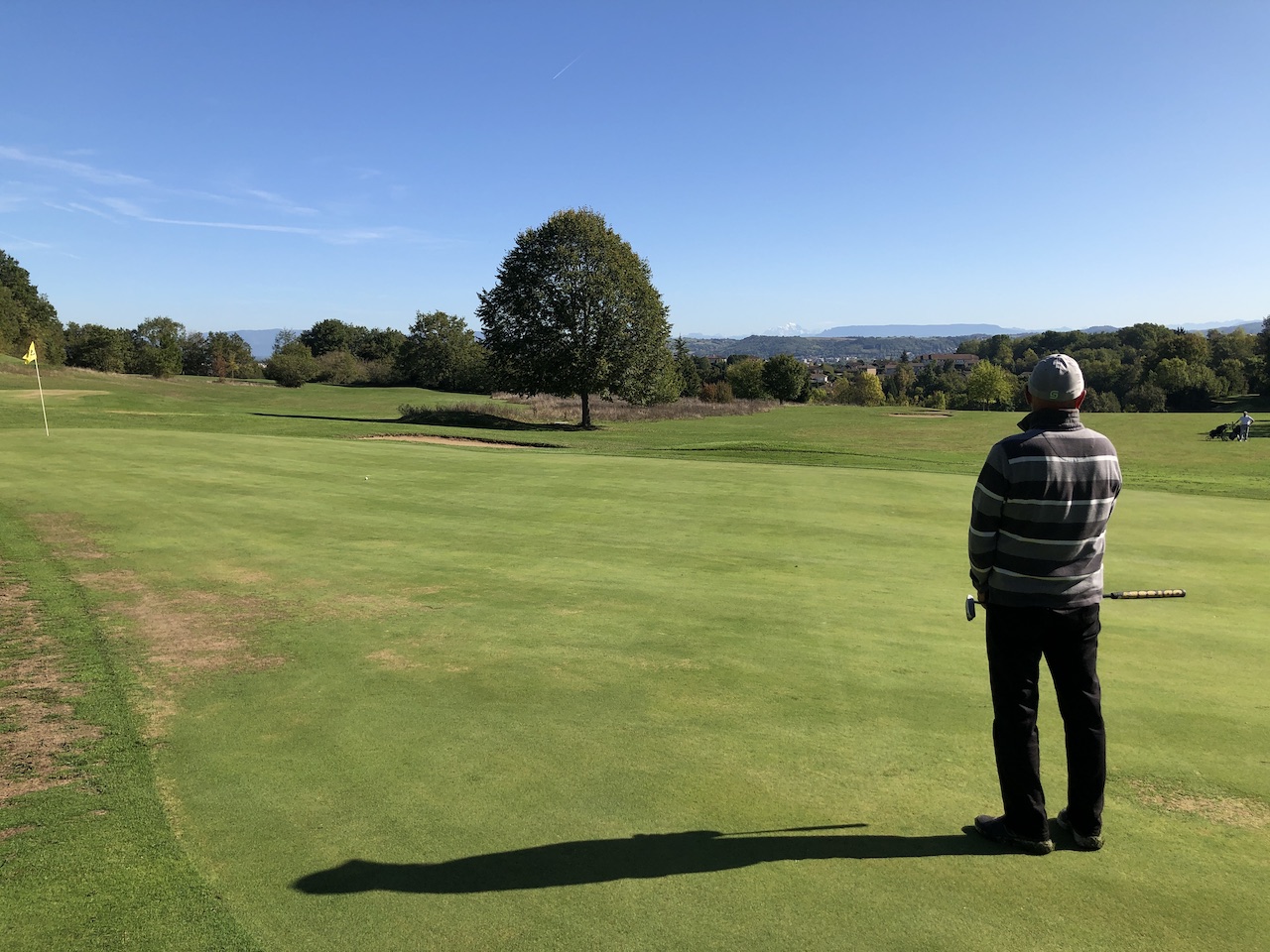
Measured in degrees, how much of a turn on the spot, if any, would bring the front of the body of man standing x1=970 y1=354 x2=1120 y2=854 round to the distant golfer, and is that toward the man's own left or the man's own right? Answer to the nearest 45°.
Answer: approximately 45° to the man's own right

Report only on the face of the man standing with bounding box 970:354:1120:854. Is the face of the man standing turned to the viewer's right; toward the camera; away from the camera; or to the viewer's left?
away from the camera

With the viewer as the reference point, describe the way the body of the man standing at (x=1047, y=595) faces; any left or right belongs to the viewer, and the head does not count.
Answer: facing away from the viewer and to the left of the viewer

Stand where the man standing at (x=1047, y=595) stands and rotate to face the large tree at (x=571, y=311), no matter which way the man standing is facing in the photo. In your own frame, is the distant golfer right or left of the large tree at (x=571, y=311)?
right

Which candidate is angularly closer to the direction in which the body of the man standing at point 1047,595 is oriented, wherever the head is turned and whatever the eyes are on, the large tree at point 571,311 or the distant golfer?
the large tree

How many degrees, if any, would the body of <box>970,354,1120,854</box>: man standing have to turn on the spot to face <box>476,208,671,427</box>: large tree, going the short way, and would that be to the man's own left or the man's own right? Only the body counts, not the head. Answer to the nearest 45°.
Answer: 0° — they already face it
